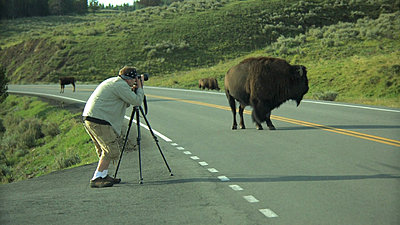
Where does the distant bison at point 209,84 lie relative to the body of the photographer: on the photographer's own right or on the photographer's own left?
on the photographer's own left

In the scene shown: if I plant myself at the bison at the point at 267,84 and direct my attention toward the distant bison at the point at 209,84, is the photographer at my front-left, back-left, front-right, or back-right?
back-left

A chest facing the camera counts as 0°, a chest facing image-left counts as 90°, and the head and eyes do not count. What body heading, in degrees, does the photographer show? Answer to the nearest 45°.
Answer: approximately 270°

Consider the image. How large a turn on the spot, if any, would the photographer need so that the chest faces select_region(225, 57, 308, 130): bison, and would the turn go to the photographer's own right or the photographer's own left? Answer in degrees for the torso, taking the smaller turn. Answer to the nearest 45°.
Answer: approximately 45° to the photographer's own left

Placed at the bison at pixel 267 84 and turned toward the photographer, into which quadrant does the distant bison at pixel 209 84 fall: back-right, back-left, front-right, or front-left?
back-right
